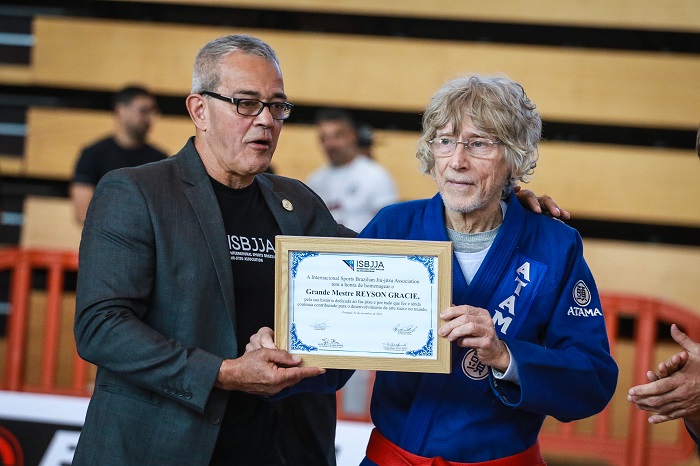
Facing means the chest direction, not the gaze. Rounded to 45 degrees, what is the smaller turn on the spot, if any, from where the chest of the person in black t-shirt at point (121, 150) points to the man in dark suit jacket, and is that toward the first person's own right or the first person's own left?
approximately 45° to the first person's own right

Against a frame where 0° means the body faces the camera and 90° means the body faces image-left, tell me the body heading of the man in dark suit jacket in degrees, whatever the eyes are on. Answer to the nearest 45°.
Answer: approximately 315°

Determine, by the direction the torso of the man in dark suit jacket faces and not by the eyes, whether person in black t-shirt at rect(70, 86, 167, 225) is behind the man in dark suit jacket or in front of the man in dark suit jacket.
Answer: behind

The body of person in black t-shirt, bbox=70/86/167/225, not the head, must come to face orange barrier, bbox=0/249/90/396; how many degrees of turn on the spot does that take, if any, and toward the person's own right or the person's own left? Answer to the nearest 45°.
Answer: approximately 45° to the person's own right

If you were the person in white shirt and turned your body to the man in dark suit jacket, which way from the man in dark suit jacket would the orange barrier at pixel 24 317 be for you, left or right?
right

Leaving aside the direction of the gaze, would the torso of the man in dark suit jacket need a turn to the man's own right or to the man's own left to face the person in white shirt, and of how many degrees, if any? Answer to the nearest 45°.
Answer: approximately 135° to the man's own left

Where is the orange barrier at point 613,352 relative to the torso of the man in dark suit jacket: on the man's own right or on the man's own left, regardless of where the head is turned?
on the man's own left

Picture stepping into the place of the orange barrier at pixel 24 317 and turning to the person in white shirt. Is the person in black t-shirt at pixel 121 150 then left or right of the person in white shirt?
left

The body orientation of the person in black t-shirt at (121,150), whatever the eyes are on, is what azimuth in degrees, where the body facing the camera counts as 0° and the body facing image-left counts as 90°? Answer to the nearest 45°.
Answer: approximately 315°

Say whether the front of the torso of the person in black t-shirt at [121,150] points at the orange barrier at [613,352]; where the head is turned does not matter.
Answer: yes
